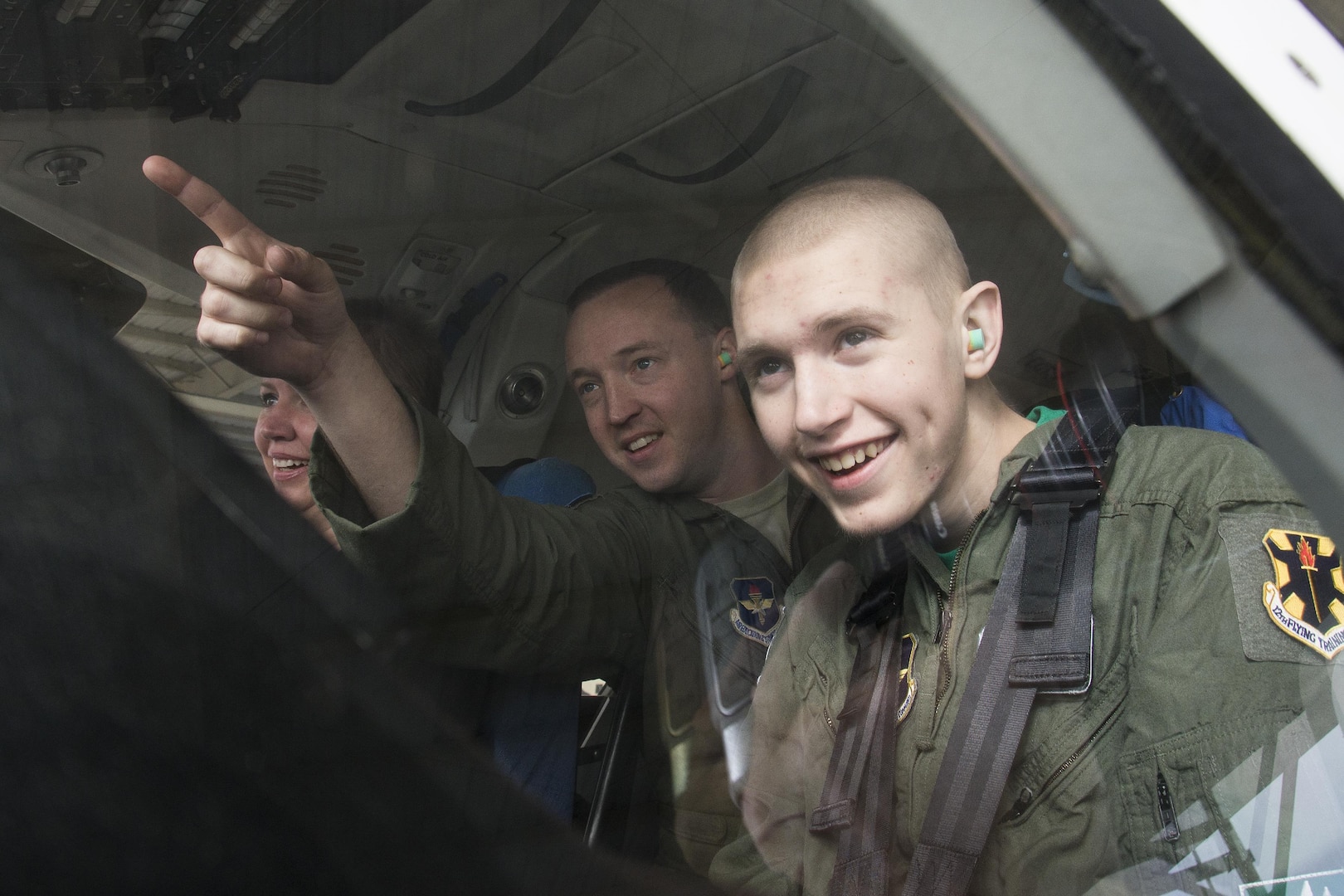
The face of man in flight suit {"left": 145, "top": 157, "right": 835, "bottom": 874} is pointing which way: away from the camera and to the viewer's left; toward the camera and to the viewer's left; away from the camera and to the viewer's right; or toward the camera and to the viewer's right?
toward the camera and to the viewer's left

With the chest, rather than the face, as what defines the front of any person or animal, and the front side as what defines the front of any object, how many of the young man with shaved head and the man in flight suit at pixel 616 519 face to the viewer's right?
0

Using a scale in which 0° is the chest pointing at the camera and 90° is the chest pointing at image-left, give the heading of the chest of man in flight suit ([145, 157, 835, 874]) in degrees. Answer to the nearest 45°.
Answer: approximately 45°

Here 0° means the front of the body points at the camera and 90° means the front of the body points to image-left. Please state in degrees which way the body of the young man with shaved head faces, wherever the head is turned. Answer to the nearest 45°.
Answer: approximately 45°

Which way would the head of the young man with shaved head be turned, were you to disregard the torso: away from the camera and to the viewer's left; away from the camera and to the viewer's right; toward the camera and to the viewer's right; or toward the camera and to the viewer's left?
toward the camera and to the viewer's left
